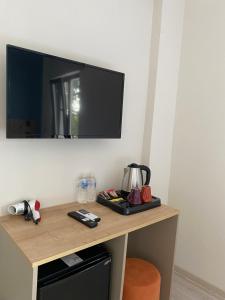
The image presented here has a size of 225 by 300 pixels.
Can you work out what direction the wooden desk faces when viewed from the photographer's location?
facing the viewer and to the right of the viewer

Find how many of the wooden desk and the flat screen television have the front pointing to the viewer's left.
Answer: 0

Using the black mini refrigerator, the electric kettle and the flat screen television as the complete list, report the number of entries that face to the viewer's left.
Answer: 1

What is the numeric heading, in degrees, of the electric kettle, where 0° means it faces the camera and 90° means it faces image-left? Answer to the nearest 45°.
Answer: approximately 90°

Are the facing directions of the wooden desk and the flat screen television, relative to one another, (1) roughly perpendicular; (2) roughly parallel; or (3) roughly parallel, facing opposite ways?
roughly parallel

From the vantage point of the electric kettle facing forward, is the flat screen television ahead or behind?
ahead
